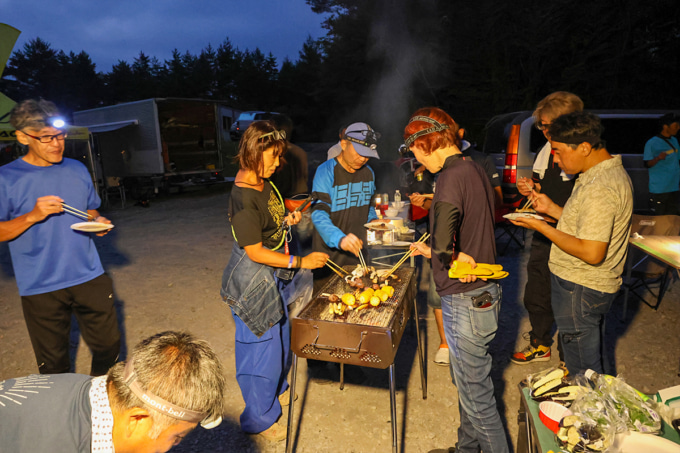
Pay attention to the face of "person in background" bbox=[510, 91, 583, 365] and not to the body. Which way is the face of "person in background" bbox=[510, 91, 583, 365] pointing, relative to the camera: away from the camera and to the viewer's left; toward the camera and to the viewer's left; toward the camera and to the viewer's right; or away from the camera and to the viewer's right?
toward the camera and to the viewer's left

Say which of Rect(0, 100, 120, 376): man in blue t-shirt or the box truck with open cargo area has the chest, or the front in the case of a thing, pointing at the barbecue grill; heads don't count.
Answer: the man in blue t-shirt

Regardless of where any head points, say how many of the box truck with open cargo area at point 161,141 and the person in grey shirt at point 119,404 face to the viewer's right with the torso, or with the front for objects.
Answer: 1

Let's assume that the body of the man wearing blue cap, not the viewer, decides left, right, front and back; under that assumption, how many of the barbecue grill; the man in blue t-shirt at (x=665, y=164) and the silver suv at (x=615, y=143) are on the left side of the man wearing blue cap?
2

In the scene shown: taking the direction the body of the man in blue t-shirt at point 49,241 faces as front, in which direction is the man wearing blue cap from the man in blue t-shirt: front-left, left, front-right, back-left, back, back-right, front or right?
front-left

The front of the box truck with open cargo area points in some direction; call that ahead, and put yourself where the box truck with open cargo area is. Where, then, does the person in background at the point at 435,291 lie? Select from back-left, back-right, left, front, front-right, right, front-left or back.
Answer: back-left

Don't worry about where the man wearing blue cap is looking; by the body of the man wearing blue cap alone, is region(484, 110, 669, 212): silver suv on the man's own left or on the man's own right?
on the man's own left

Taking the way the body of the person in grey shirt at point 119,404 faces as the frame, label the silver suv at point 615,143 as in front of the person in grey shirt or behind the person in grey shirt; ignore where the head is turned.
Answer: in front

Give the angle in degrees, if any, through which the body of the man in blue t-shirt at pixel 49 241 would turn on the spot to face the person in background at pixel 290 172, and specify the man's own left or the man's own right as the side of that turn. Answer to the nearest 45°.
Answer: approximately 90° to the man's own left

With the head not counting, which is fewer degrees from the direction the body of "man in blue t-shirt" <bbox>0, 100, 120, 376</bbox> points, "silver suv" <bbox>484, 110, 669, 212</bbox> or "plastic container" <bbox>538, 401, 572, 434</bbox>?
the plastic container

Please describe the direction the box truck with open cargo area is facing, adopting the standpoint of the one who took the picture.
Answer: facing away from the viewer and to the left of the viewer

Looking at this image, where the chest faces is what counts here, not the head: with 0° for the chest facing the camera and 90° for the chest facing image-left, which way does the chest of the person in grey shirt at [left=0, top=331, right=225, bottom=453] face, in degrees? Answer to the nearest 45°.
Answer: approximately 270°

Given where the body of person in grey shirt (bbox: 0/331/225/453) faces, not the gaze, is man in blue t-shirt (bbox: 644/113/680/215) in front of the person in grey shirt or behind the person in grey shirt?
in front
